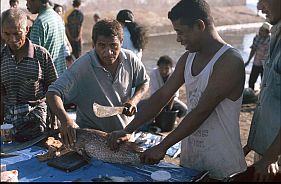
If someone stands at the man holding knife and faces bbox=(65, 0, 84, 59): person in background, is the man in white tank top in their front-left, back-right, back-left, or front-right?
back-right

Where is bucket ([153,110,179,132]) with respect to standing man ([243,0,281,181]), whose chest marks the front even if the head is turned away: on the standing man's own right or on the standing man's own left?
on the standing man's own right

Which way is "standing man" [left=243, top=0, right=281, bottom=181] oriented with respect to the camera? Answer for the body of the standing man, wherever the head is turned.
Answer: to the viewer's left

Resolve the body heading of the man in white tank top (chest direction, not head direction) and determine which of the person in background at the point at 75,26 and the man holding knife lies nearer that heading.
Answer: the man holding knife

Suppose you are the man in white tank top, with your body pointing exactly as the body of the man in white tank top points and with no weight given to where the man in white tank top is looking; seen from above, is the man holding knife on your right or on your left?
on your right

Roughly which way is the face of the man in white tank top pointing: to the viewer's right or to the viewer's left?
to the viewer's left

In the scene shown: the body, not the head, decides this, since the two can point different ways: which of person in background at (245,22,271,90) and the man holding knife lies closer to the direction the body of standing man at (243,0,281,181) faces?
the man holding knife

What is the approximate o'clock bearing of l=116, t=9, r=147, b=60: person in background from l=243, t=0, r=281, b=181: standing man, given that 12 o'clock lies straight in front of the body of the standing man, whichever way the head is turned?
The person in background is roughly at 2 o'clock from the standing man.
